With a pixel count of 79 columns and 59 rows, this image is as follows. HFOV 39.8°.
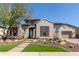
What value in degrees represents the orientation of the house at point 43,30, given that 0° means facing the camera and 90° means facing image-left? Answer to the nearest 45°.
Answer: approximately 0°
